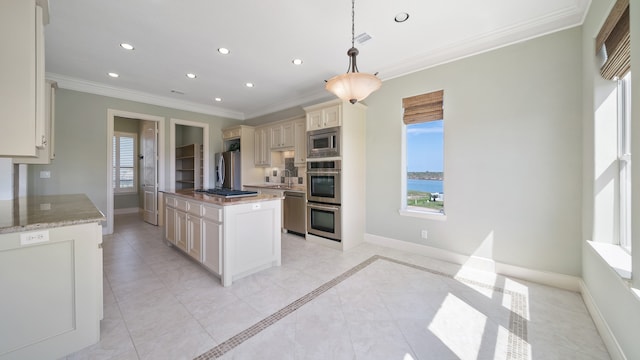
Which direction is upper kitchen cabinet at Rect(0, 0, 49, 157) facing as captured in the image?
to the viewer's right

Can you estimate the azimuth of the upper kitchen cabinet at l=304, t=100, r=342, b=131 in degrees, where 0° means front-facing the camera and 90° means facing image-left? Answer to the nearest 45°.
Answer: approximately 45°

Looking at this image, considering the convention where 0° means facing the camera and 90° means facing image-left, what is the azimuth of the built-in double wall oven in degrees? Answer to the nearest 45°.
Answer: approximately 45°

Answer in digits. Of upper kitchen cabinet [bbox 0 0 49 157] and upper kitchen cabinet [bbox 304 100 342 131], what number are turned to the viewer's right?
1

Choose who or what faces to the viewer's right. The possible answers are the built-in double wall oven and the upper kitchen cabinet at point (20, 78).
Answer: the upper kitchen cabinet

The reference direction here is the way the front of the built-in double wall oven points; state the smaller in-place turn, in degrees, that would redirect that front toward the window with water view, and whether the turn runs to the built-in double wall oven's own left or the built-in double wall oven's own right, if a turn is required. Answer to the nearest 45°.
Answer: approximately 135° to the built-in double wall oven's own left

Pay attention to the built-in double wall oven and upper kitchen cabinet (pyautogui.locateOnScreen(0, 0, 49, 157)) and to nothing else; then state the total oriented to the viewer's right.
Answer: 1

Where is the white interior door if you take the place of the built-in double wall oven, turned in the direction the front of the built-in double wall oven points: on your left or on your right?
on your right

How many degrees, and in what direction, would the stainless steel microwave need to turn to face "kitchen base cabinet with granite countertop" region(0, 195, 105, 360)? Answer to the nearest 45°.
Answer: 0° — it already faces it

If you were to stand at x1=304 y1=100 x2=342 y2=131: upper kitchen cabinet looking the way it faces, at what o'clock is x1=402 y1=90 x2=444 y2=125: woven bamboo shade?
The woven bamboo shade is roughly at 8 o'clock from the upper kitchen cabinet.

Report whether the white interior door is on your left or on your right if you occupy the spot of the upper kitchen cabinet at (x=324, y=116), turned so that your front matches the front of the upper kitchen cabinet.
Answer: on your right

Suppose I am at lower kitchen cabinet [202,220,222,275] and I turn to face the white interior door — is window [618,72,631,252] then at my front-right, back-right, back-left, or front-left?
back-right
